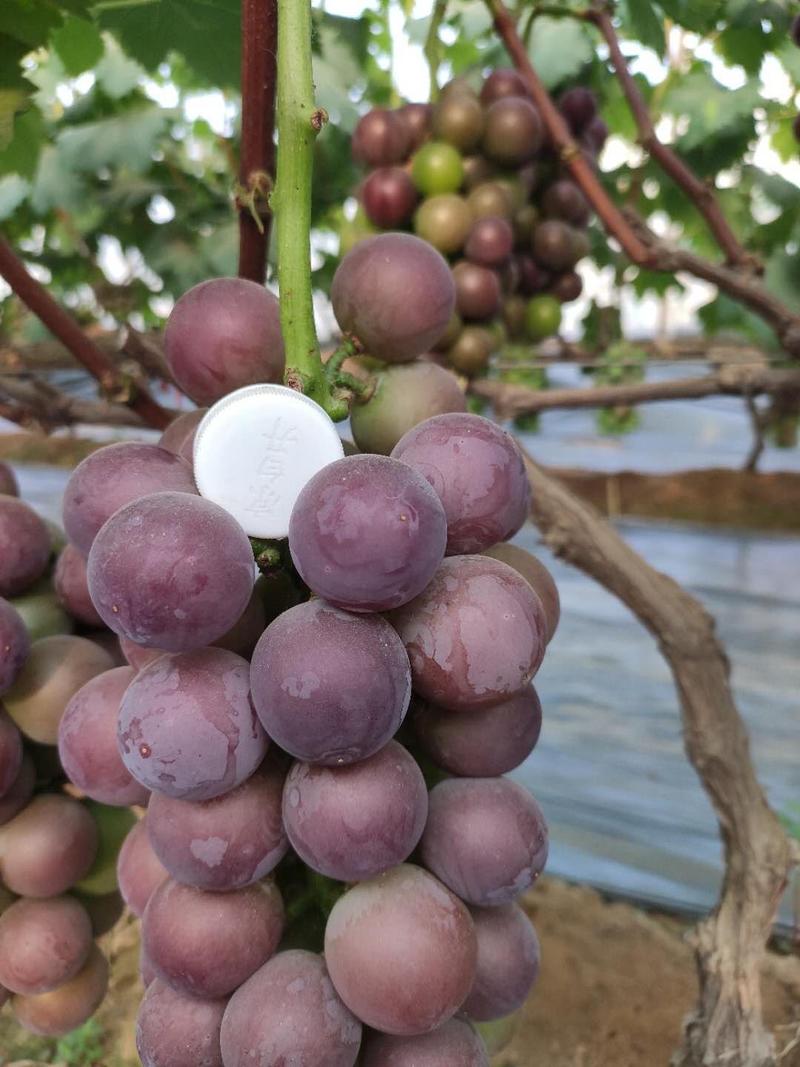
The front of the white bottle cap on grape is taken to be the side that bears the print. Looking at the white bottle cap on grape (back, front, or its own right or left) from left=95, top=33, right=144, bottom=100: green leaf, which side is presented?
back

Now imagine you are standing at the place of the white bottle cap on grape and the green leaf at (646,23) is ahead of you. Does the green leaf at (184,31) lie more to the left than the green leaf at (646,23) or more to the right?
left
